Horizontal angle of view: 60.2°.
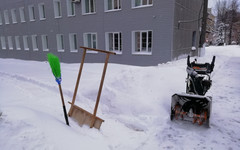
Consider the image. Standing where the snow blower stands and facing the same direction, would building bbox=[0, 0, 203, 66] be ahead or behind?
behind

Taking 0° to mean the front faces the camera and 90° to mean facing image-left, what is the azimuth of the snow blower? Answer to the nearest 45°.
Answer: approximately 0°

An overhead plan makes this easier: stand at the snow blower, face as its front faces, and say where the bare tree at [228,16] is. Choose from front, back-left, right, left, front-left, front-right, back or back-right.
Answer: back
